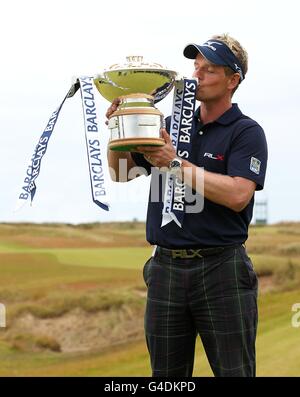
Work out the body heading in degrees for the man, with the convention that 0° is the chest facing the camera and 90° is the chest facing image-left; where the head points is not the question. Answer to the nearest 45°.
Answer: approximately 45°
